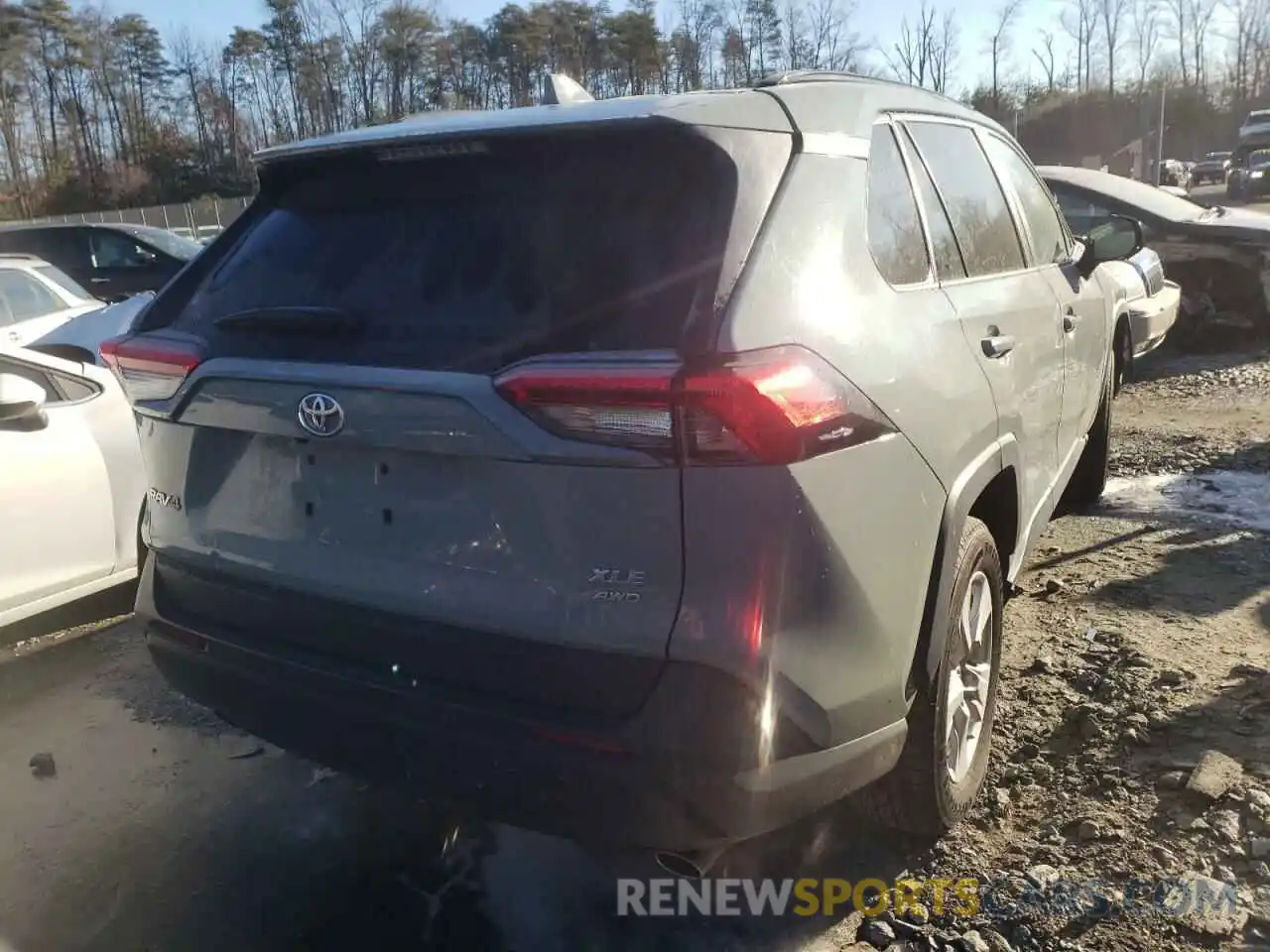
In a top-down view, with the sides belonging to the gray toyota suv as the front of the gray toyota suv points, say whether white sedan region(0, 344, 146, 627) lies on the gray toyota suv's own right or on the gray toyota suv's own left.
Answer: on the gray toyota suv's own left

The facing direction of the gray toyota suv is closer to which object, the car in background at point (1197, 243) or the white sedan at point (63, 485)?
the car in background

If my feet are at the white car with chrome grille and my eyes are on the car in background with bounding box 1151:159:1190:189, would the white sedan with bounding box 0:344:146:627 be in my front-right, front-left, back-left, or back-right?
back-left

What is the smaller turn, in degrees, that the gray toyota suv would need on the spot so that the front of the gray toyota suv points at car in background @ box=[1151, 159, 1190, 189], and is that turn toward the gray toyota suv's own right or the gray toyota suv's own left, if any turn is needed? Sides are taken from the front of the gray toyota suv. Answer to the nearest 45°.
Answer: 0° — it already faces it

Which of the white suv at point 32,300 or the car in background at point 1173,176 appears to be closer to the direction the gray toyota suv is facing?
the car in background

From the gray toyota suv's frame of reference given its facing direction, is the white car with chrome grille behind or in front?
in front

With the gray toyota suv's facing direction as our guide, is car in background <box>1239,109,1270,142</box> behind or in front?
in front

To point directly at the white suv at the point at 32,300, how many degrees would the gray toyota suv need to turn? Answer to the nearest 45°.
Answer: approximately 90° to its left

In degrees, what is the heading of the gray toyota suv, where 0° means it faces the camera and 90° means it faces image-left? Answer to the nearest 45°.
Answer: approximately 225°

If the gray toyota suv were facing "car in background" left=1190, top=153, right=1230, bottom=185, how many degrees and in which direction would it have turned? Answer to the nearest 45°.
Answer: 0° — it already faces it

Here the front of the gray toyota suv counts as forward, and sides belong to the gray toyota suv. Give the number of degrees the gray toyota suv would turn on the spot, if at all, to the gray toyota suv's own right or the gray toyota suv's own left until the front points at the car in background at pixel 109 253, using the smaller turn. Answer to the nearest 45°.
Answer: approximately 90° to the gray toyota suv's own left

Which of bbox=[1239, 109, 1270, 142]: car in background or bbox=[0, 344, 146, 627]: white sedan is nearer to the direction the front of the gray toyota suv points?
the car in background

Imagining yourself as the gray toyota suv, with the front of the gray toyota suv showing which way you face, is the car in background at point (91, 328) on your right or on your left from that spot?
on your left
